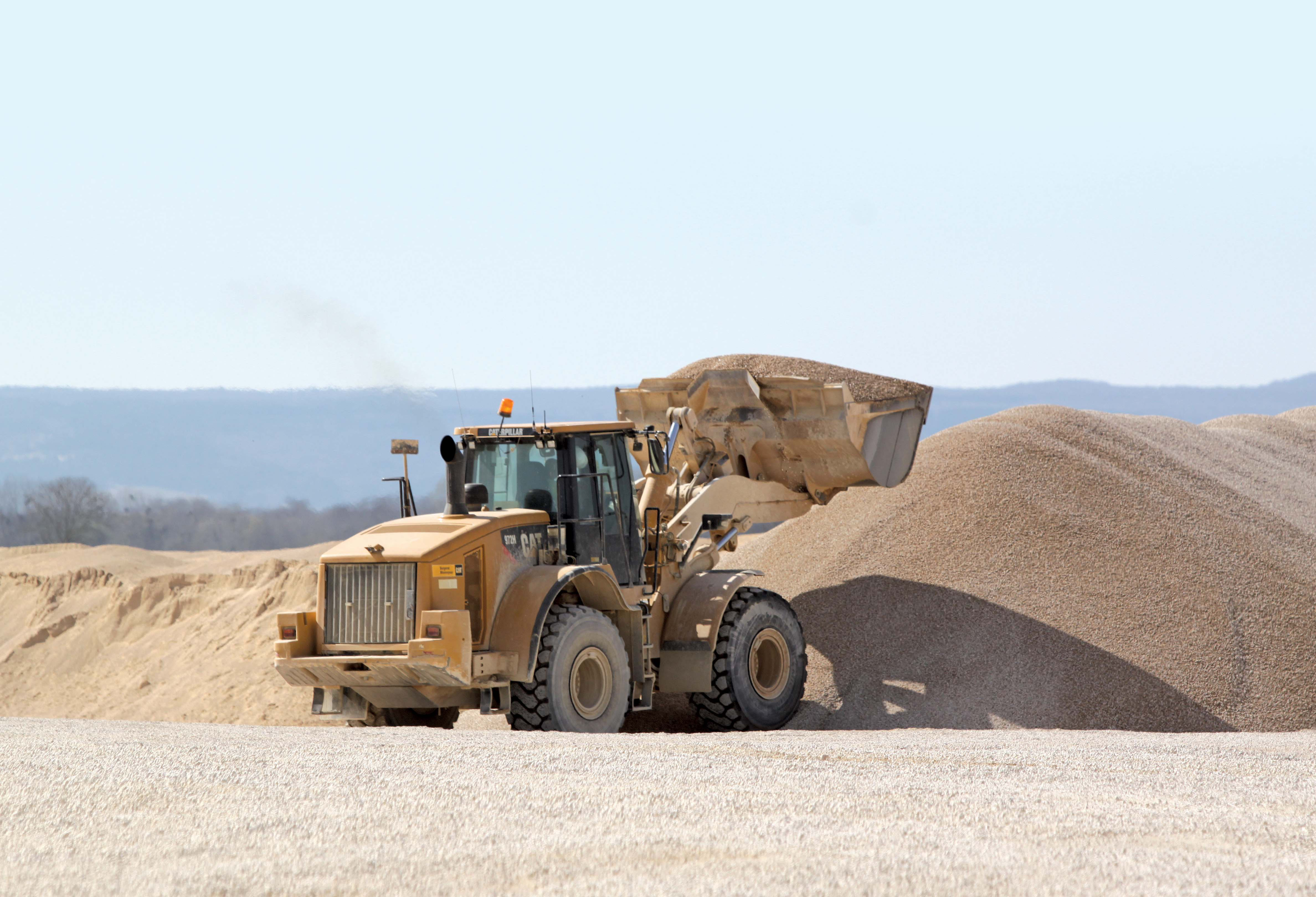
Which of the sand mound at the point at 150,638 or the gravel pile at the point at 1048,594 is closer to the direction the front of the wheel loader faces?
the gravel pile

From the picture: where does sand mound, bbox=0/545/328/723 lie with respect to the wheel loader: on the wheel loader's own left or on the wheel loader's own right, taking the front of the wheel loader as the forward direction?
on the wheel loader's own left

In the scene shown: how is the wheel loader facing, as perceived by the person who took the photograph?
facing away from the viewer and to the right of the viewer
